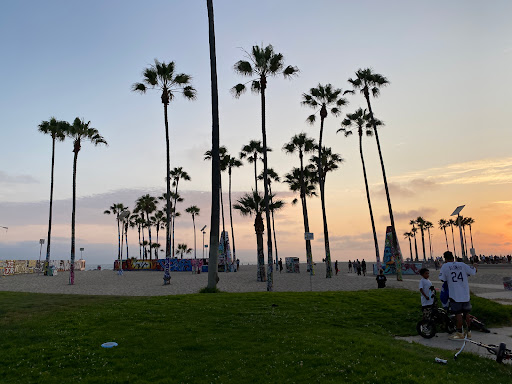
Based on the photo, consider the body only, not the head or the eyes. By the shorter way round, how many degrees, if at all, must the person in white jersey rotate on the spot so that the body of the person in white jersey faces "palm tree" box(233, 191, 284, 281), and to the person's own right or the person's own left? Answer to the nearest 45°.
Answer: approximately 45° to the person's own left

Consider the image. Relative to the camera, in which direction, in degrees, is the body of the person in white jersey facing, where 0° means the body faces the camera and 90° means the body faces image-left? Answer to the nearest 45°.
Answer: approximately 180°
